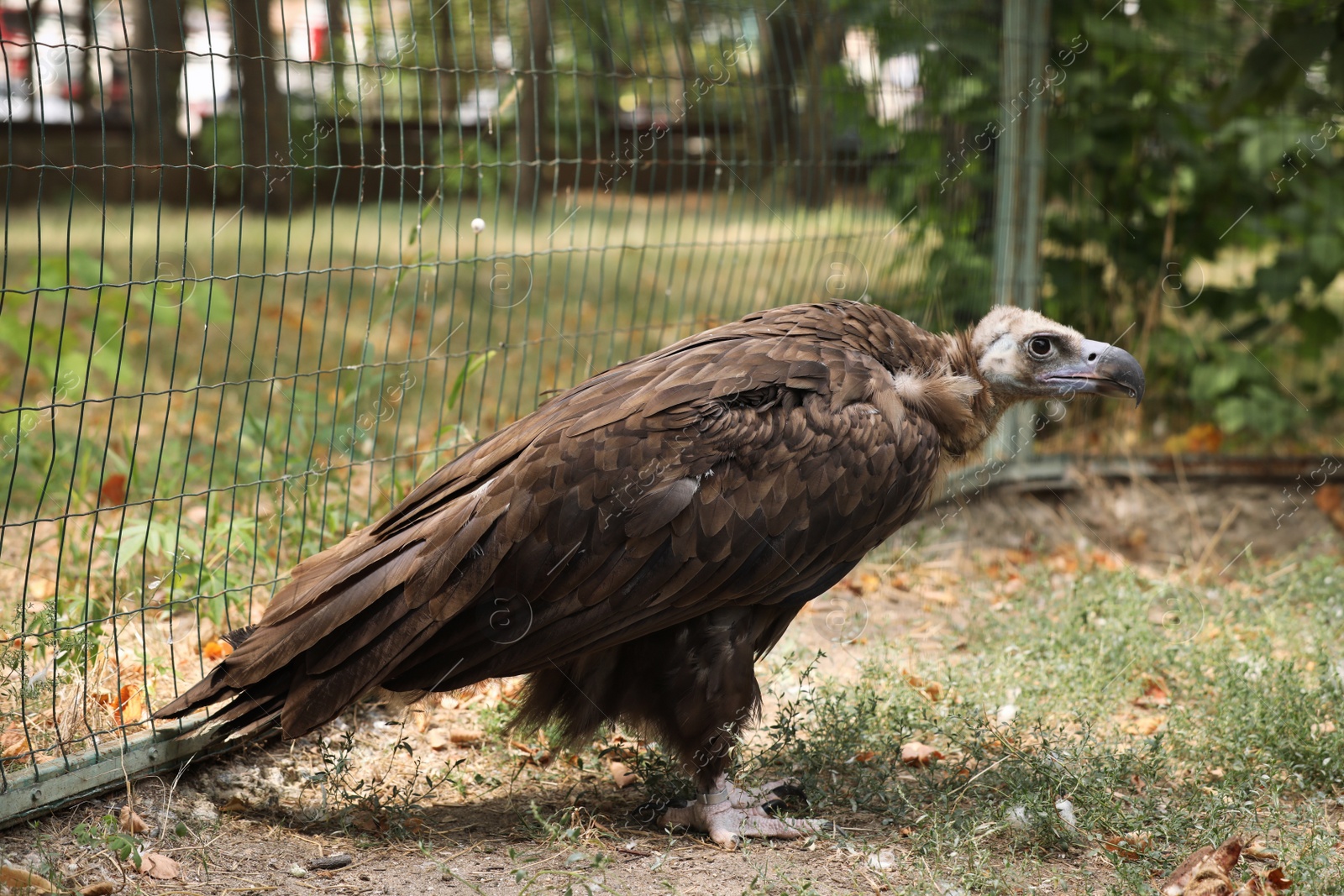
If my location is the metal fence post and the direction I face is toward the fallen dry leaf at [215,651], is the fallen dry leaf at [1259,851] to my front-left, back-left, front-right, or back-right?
front-left

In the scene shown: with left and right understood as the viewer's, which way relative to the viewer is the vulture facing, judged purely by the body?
facing to the right of the viewer

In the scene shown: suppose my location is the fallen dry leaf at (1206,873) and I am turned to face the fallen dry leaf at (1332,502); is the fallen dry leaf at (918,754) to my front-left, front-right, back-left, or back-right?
front-left

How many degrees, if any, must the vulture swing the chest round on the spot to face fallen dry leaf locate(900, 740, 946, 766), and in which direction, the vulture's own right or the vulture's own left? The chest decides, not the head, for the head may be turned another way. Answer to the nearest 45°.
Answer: approximately 45° to the vulture's own left

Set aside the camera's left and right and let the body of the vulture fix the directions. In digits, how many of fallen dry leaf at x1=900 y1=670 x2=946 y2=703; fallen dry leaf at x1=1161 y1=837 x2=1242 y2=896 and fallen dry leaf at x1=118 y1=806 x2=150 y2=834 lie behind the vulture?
1

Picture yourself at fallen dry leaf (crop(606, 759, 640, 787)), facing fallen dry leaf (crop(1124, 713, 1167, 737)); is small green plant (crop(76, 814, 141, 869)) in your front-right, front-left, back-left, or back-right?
back-right

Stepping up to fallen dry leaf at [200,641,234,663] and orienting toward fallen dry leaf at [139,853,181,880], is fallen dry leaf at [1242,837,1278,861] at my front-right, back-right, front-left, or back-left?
front-left

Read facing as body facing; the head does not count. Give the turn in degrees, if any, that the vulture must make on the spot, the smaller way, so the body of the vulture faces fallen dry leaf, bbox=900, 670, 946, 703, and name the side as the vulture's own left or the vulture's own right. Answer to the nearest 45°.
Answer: approximately 45° to the vulture's own left

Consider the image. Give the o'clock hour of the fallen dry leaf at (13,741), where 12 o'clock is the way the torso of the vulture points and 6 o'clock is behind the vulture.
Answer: The fallen dry leaf is roughly at 6 o'clock from the vulture.

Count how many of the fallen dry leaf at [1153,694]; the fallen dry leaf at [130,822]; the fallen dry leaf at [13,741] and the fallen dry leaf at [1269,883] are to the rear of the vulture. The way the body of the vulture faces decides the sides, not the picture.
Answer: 2

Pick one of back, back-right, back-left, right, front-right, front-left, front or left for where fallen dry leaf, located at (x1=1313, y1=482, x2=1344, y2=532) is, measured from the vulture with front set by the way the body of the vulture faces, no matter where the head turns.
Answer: front-left

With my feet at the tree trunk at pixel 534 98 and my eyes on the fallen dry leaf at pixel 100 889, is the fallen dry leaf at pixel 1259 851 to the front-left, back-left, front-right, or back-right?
front-left

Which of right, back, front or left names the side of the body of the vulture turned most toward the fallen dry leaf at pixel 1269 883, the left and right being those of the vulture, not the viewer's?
front
